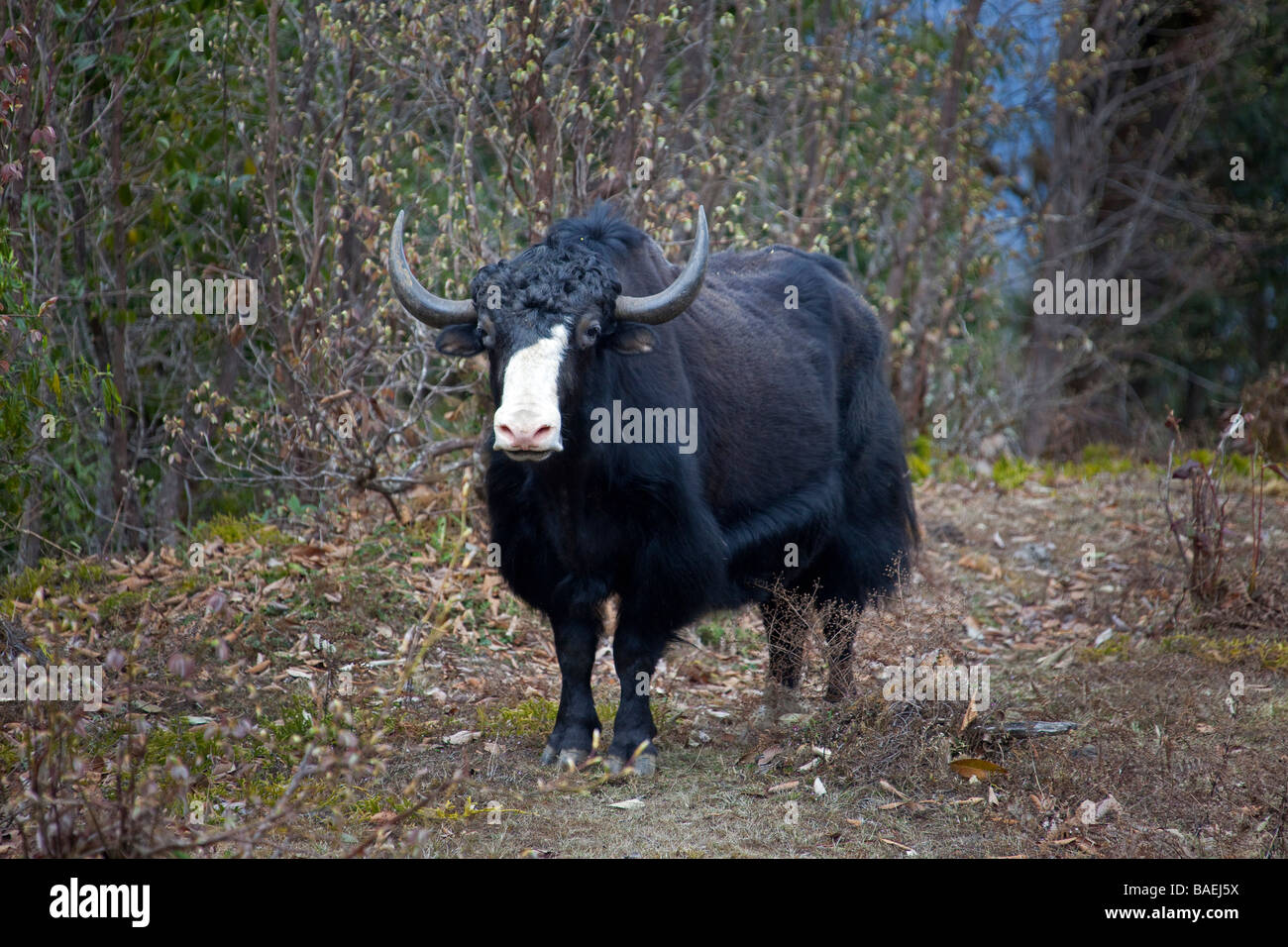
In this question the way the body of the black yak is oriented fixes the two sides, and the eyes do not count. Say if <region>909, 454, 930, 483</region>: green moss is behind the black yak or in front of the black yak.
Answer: behind

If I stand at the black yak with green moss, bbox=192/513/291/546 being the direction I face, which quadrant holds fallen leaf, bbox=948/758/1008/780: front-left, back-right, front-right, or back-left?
back-right

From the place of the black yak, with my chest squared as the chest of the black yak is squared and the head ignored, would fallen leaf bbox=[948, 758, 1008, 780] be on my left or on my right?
on my left

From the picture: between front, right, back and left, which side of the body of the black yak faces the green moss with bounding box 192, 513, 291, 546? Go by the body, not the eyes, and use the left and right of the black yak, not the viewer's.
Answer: right

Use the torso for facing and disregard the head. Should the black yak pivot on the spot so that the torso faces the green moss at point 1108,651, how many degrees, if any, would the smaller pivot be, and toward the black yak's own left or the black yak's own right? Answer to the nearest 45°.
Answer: approximately 180°

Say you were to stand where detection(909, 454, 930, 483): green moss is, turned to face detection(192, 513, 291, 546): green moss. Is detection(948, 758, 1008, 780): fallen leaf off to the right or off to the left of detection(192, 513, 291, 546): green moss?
left

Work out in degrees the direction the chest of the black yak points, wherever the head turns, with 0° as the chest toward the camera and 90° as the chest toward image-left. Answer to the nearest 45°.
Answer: approximately 45°

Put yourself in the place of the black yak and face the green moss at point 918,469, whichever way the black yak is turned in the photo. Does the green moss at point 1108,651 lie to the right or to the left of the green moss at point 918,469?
right
